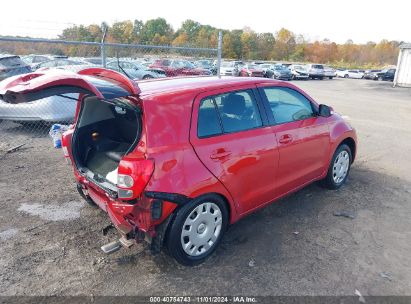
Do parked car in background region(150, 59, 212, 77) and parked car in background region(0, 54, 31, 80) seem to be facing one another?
no

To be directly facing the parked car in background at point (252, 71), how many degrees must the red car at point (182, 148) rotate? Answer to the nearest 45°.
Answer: approximately 45° to its left

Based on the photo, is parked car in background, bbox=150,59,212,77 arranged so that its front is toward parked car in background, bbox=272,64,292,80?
no

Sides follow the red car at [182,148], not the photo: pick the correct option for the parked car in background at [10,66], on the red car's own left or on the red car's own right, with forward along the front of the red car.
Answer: on the red car's own left

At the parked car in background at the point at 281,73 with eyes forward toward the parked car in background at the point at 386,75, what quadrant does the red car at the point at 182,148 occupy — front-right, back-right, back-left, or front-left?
back-right

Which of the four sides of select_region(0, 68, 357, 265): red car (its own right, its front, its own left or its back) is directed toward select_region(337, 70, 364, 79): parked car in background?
front

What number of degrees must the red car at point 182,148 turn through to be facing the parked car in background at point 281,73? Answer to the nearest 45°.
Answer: approximately 45° to its left

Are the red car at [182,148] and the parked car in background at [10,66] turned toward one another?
no

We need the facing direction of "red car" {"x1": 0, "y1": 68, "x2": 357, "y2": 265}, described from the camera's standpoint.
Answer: facing away from the viewer and to the right of the viewer

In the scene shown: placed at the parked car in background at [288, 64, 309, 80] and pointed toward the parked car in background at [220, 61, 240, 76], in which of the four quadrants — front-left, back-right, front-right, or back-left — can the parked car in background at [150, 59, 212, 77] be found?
front-left
